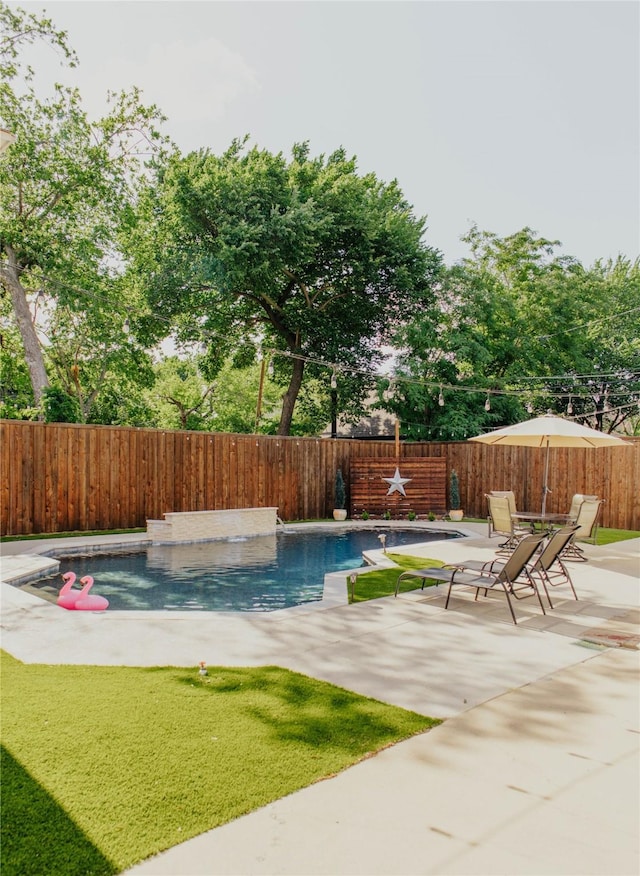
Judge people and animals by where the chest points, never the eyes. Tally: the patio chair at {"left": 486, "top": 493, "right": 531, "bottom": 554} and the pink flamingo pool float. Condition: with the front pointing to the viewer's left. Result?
1

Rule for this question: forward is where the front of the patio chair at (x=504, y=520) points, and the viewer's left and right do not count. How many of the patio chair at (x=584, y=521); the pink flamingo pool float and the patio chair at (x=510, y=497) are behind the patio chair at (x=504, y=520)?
1

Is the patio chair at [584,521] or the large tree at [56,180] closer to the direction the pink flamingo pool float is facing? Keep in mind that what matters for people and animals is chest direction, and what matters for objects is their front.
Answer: the large tree

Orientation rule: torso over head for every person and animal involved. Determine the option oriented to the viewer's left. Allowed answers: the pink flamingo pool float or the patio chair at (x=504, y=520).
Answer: the pink flamingo pool float

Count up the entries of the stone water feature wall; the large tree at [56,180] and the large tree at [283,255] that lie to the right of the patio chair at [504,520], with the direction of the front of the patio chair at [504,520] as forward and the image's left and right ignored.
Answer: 0

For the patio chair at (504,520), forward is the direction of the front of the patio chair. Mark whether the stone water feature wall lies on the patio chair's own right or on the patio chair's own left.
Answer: on the patio chair's own left

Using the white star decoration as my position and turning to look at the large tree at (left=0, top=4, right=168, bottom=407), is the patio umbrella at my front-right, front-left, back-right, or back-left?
back-left

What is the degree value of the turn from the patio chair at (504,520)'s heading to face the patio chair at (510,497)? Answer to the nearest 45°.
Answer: approximately 45° to its left

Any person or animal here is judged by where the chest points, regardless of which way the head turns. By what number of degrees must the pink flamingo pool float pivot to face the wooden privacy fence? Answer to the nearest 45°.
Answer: approximately 90° to its right

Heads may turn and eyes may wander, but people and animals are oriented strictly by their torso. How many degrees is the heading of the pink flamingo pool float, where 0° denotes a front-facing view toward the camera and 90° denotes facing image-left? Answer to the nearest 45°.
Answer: approximately 90°

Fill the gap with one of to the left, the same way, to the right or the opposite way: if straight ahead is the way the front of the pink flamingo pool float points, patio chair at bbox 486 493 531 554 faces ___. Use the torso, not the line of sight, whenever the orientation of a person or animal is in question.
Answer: the opposite way

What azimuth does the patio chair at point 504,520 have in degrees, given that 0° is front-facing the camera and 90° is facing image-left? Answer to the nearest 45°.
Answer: approximately 225°

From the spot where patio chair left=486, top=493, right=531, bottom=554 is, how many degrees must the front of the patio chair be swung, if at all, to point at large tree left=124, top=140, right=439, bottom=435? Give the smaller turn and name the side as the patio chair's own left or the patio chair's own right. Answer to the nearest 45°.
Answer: approximately 90° to the patio chair's own left
